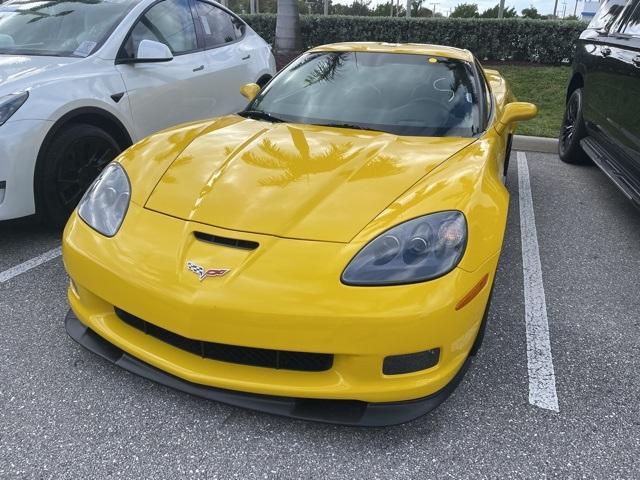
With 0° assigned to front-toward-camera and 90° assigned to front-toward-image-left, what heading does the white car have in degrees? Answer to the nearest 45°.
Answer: approximately 45°

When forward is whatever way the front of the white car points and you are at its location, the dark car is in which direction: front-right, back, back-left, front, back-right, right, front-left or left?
back-left

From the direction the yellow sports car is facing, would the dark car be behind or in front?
behind

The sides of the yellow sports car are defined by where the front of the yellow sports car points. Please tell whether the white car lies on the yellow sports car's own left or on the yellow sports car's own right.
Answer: on the yellow sports car's own right

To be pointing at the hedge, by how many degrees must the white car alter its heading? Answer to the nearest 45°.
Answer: approximately 180°

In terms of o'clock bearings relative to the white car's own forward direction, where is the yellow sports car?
The yellow sports car is roughly at 10 o'clock from the white car.

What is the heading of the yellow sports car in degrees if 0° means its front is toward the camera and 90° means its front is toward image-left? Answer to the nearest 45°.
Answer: approximately 45°
